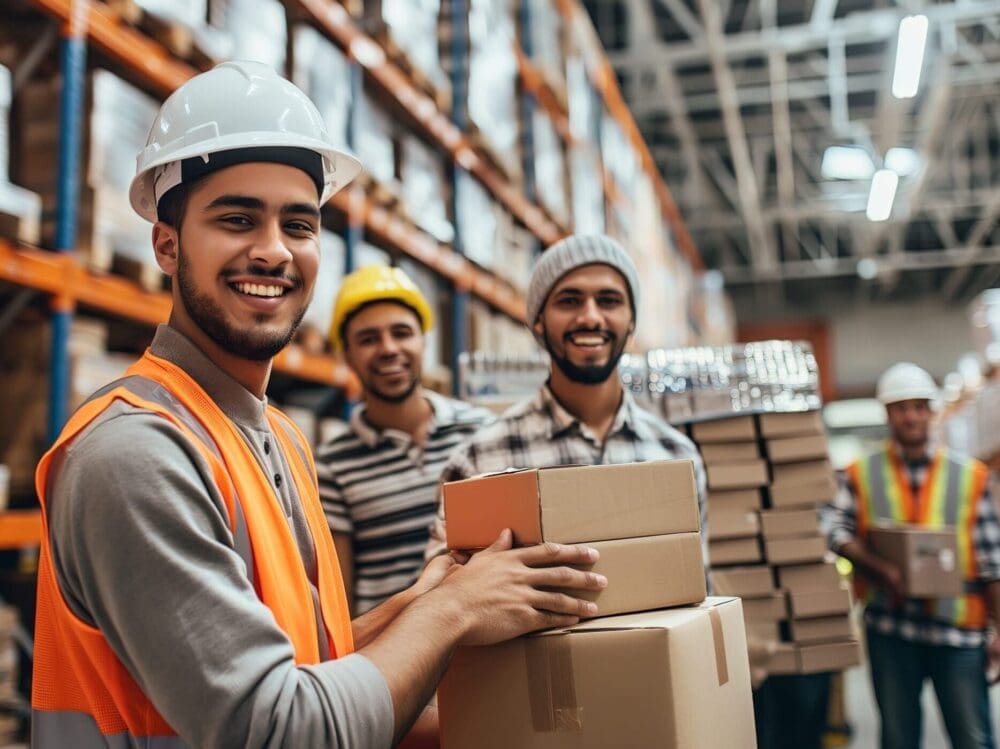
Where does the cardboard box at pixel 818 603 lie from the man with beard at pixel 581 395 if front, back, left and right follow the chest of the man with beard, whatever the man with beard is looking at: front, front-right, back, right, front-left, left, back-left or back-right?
back-left

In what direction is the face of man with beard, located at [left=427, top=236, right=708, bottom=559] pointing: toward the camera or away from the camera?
toward the camera

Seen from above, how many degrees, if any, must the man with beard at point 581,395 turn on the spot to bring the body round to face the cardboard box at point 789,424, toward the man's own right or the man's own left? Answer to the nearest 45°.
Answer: approximately 135° to the man's own left

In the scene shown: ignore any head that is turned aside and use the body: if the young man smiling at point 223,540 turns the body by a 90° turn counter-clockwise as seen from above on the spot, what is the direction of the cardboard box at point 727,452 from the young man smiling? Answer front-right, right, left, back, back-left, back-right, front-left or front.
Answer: front

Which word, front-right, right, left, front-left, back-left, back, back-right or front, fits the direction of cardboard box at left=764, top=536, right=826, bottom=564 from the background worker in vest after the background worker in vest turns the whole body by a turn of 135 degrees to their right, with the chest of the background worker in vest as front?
left

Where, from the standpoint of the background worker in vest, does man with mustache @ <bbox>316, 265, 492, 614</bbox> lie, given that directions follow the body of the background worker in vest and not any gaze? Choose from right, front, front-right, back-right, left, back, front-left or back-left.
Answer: front-right

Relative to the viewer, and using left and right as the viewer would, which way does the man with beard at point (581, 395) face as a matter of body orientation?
facing the viewer

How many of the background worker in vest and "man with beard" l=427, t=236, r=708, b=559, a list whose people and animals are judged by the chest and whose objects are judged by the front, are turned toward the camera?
2

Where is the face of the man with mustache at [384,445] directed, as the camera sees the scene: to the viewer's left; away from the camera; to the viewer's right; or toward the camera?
toward the camera

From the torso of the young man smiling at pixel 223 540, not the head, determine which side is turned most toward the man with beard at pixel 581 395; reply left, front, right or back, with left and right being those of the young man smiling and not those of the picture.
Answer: left

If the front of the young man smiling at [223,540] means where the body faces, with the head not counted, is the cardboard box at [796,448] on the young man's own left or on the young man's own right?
on the young man's own left

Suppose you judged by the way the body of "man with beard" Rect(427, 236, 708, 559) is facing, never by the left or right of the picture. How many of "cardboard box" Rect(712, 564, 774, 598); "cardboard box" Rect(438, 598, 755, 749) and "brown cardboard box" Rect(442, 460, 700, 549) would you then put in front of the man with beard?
2

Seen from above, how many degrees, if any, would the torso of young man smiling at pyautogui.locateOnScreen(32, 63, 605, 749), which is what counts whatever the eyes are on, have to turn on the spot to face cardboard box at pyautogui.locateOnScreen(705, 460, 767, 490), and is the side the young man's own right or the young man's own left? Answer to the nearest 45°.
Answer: approximately 90° to the young man's own left

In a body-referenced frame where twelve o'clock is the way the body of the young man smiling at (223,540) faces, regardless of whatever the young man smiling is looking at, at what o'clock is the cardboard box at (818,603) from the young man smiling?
The cardboard box is roughly at 9 o'clock from the young man smiling.

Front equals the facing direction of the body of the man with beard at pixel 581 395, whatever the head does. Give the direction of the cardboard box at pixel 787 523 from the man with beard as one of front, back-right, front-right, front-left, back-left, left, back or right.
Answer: back-left

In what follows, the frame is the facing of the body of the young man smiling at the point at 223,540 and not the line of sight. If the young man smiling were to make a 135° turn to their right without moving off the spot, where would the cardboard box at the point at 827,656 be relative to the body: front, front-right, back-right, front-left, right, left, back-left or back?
back-right

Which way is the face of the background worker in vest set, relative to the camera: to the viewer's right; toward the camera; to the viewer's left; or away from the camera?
toward the camera

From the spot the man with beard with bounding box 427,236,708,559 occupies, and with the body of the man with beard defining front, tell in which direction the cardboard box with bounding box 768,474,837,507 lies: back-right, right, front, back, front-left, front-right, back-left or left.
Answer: back-left

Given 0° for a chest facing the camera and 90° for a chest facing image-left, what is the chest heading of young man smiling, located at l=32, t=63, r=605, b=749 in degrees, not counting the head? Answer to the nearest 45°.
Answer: approximately 315°

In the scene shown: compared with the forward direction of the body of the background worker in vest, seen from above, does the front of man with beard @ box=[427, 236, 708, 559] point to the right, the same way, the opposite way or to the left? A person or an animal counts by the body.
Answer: the same way

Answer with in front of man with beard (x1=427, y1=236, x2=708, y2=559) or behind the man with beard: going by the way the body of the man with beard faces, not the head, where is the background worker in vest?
behind

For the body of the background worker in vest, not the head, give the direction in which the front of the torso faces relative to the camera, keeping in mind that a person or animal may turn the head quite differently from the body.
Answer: toward the camera

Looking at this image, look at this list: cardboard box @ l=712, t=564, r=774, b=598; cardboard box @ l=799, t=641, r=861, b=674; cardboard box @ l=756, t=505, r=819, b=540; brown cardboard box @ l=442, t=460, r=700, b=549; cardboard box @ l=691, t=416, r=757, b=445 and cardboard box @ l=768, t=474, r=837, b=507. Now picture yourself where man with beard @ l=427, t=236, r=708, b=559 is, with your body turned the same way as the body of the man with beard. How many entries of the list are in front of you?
1
